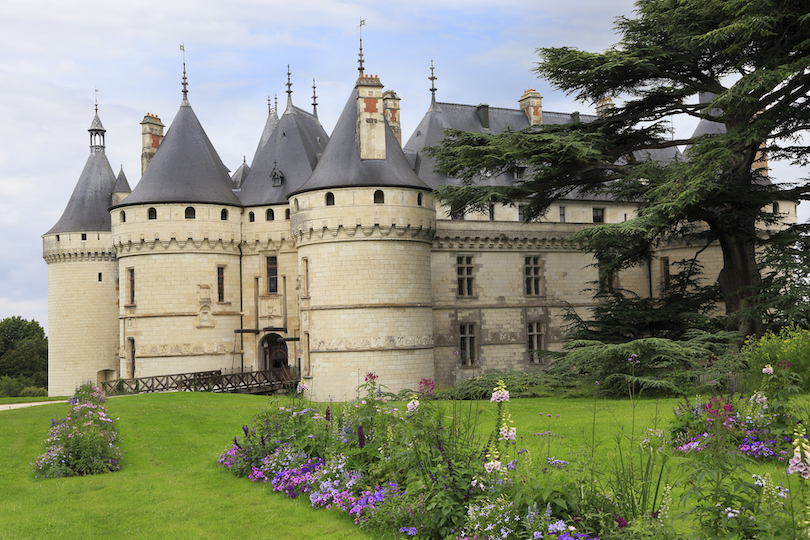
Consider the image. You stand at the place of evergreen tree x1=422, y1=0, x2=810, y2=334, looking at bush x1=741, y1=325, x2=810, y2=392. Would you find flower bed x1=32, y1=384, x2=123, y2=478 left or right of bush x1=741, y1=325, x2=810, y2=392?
right

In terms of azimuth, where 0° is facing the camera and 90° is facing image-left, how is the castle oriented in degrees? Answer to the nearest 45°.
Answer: approximately 45°

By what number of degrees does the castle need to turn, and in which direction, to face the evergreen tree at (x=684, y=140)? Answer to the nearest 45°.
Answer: approximately 90° to its left

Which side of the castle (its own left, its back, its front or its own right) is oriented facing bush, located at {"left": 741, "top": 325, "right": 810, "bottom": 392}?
left

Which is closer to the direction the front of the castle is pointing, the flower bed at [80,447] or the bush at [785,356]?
the flower bed
